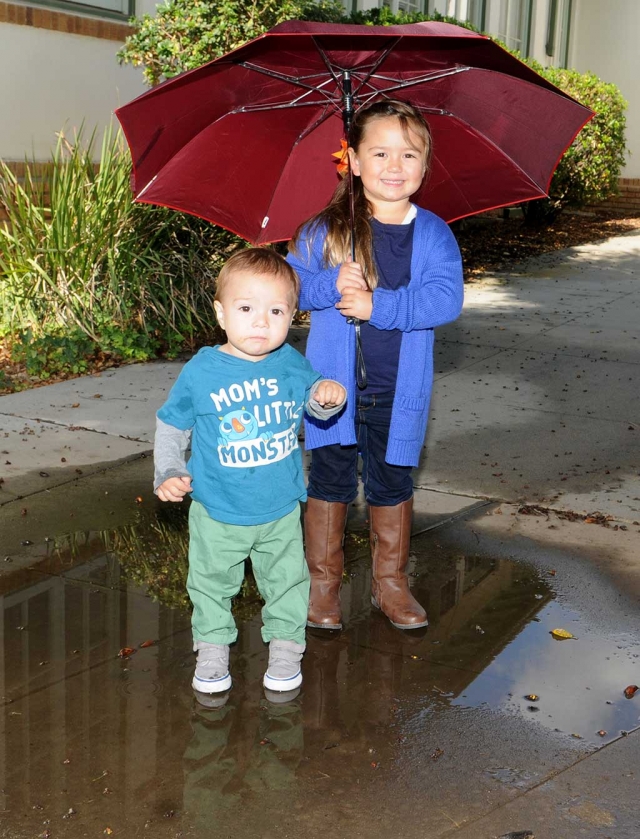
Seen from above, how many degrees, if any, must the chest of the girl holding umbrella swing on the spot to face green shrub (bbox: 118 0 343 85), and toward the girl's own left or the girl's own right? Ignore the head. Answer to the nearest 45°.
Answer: approximately 180°

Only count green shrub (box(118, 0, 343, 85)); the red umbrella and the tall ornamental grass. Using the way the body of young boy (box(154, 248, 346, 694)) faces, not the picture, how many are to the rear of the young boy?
3

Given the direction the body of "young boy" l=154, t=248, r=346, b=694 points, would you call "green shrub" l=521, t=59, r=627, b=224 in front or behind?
behind

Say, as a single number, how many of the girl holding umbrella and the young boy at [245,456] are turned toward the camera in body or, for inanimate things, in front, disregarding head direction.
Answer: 2

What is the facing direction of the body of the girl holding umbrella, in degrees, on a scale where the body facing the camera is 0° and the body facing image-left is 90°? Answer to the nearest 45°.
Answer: approximately 0°

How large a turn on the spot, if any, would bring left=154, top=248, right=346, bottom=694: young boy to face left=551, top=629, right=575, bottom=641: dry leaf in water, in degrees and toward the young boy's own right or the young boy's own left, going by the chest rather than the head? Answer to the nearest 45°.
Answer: approximately 90° to the young boy's own left

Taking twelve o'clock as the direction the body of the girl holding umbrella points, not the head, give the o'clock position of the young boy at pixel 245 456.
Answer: The young boy is roughly at 1 o'clock from the girl holding umbrella.
